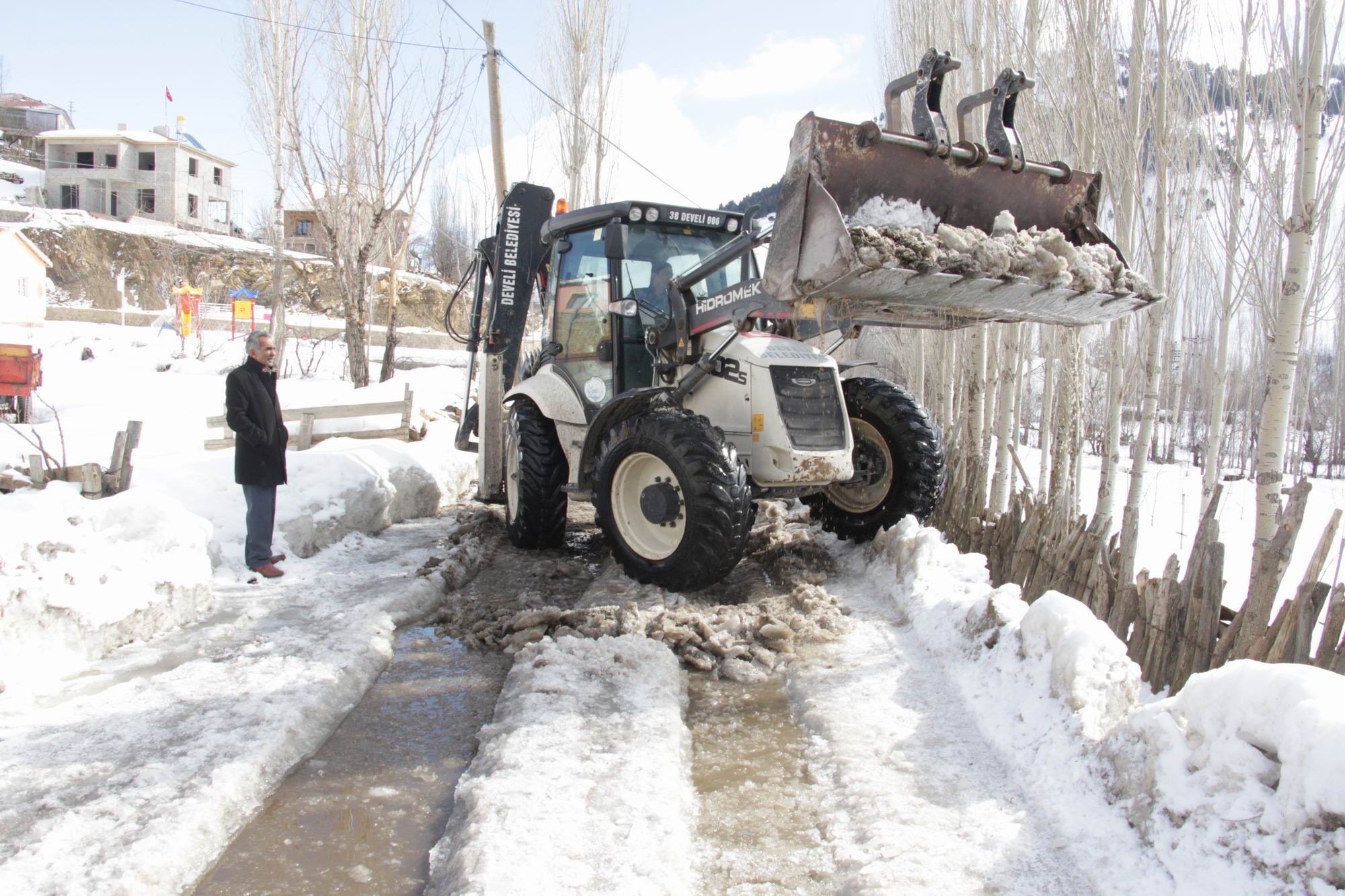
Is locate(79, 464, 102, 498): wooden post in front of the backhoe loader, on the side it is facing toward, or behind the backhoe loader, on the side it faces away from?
behind

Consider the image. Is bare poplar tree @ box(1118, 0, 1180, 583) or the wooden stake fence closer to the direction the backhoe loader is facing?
the wooden stake fence

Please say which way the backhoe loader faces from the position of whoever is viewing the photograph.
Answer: facing the viewer and to the right of the viewer

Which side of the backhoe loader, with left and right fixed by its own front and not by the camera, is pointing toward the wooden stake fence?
front

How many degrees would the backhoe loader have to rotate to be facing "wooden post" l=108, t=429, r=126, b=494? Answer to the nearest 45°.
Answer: approximately 135° to its right

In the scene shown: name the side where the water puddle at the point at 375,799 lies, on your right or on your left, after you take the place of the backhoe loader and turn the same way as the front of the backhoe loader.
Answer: on your right

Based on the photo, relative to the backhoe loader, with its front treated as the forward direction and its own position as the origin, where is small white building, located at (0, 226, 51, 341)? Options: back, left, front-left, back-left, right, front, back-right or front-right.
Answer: back

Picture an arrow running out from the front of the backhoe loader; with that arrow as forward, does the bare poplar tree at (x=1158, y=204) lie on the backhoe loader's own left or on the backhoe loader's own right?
on the backhoe loader's own left

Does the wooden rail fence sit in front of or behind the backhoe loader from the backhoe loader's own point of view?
behind

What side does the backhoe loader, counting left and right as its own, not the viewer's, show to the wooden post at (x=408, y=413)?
back

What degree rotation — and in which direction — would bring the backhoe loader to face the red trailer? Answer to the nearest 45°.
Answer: approximately 180°

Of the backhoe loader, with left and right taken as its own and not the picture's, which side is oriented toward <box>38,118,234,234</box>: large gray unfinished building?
back

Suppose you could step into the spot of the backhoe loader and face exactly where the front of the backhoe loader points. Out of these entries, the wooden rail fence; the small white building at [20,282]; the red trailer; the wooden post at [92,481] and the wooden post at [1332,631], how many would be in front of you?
1

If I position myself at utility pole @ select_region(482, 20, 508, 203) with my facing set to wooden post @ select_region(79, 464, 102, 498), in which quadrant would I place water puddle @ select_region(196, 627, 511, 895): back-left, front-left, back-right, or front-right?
front-left
